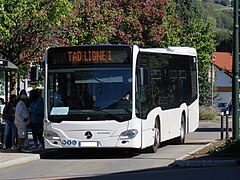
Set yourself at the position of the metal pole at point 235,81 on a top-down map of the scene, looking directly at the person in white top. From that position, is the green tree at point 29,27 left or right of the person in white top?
right

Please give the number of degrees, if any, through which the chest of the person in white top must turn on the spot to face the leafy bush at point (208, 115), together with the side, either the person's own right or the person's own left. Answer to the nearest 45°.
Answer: approximately 45° to the person's own left
